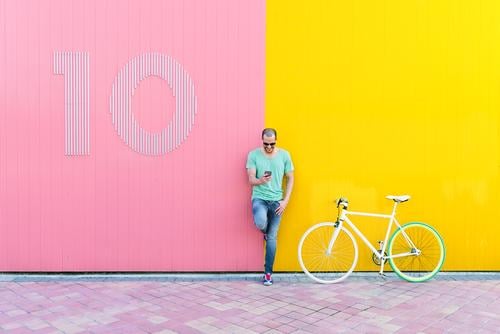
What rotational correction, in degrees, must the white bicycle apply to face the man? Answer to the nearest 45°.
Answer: approximately 45° to its left

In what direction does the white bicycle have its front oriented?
to the viewer's left

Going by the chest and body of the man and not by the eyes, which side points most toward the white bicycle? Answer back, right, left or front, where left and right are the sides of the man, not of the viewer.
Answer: left

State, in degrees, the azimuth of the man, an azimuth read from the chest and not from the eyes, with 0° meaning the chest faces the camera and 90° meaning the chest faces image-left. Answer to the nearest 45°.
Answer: approximately 0°

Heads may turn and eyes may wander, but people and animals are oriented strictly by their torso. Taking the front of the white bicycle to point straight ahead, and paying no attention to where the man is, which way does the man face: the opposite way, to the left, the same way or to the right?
to the left

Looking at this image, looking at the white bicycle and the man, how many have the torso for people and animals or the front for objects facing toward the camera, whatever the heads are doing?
1
